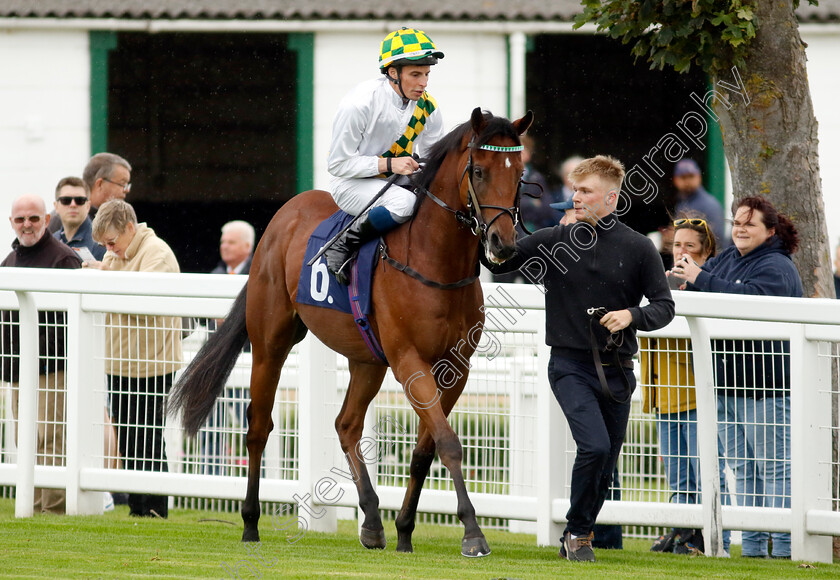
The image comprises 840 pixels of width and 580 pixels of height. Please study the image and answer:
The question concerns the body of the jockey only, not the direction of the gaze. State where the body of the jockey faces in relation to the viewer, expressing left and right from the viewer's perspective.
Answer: facing the viewer and to the right of the viewer

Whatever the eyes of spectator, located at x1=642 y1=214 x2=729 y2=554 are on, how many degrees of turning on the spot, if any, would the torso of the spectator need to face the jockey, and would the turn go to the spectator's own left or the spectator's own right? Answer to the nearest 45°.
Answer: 0° — they already face them

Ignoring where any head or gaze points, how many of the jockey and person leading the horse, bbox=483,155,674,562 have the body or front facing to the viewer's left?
0

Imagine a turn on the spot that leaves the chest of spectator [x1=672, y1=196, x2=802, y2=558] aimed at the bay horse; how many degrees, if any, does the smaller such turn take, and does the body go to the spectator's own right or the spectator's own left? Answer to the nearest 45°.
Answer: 0° — they already face it

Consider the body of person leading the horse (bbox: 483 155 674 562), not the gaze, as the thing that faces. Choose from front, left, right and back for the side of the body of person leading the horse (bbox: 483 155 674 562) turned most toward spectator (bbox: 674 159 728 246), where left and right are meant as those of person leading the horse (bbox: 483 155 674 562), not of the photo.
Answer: back

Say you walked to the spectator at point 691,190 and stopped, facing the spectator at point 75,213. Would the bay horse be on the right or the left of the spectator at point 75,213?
left

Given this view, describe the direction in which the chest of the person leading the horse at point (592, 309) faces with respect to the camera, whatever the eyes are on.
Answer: toward the camera

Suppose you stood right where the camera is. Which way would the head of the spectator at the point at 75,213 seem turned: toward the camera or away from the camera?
toward the camera

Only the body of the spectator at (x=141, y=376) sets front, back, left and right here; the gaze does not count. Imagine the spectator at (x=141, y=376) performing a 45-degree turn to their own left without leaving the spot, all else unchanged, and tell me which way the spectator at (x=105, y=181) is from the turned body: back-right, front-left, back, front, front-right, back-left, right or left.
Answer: back

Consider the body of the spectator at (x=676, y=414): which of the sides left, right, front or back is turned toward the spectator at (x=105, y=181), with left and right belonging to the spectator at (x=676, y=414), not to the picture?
right

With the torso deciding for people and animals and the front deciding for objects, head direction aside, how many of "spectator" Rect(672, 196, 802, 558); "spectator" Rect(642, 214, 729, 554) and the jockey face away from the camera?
0

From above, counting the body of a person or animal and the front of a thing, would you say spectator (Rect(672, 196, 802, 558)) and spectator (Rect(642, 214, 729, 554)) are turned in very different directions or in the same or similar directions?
same or similar directions

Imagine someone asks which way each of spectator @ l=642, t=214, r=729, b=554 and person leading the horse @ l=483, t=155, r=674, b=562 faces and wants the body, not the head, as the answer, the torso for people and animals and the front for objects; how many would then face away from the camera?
0
